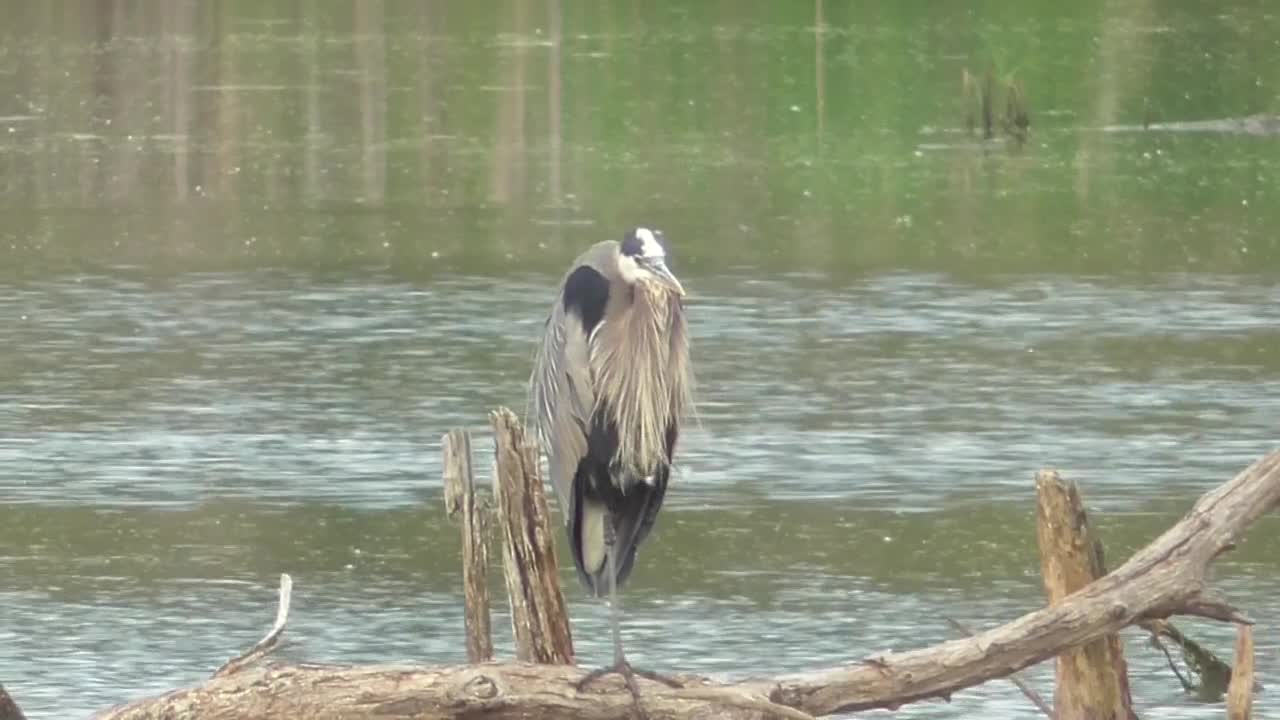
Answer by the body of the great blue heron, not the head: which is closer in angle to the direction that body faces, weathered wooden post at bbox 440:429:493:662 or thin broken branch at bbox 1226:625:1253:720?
the thin broken branch

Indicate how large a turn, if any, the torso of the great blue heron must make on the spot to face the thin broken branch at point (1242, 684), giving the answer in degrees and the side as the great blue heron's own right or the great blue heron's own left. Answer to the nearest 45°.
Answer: approximately 45° to the great blue heron's own left

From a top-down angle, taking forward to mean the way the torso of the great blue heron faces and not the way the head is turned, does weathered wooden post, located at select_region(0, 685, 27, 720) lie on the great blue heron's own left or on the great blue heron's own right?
on the great blue heron's own right

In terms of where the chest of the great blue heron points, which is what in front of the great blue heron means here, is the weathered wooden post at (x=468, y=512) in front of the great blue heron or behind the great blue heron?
behind

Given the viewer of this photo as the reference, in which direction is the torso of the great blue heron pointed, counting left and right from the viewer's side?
facing the viewer and to the right of the viewer
